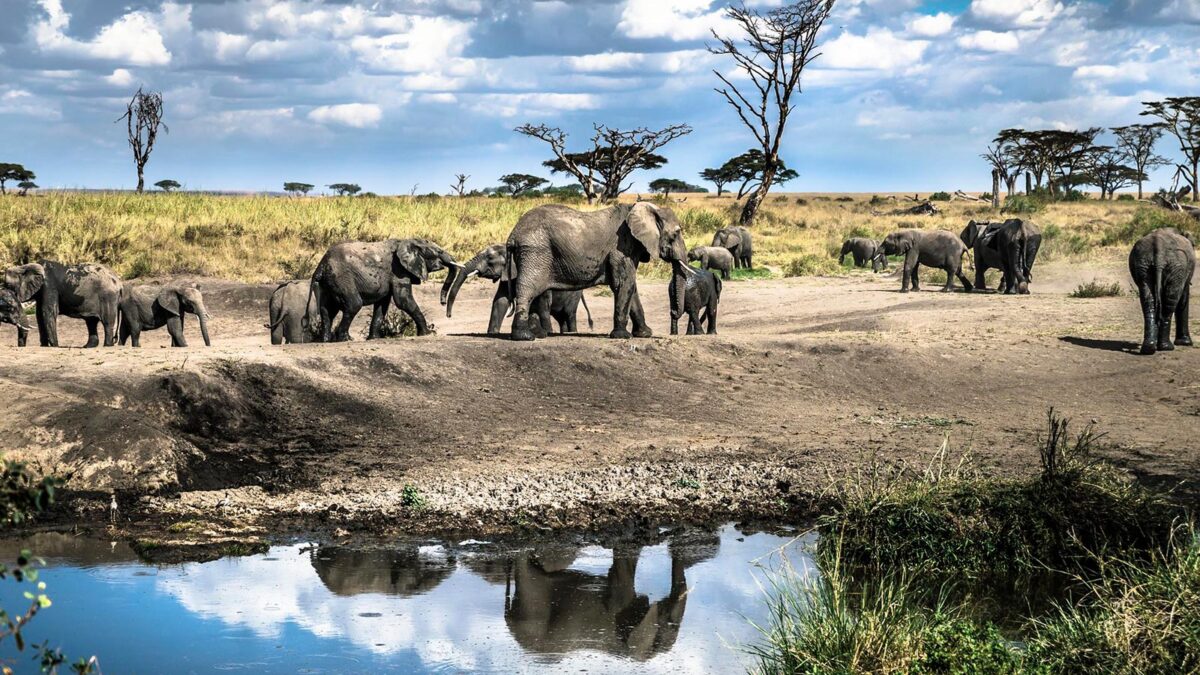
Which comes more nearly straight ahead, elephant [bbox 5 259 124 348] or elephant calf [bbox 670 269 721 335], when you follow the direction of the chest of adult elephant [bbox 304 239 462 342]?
the elephant calf

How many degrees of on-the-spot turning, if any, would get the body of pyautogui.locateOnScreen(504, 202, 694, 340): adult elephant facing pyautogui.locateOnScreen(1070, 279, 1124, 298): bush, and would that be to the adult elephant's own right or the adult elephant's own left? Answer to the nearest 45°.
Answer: approximately 45° to the adult elephant's own left

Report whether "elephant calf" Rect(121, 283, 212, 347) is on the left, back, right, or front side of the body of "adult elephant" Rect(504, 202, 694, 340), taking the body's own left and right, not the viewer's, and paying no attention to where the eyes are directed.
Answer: back

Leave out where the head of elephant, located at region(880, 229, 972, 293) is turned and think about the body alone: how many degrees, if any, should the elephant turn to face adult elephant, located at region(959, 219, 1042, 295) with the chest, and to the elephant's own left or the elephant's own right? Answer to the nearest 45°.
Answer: approximately 135° to the elephant's own left

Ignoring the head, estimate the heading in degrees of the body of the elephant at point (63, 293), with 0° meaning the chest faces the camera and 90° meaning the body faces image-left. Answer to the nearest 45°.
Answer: approximately 90°

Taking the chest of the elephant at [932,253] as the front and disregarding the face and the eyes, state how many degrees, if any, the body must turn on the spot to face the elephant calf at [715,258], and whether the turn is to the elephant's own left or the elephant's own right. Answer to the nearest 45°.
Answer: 0° — it already faces it

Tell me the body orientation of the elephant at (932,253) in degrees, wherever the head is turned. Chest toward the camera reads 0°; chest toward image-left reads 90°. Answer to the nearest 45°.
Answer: approximately 90°

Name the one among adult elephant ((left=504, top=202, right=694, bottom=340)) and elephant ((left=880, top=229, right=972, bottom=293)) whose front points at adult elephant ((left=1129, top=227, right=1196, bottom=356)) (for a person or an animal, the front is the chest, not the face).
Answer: adult elephant ((left=504, top=202, right=694, bottom=340))

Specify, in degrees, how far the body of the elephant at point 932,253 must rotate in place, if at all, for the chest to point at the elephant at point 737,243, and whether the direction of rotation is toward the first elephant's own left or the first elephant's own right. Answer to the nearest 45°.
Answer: approximately 45° to the first elephant's own right

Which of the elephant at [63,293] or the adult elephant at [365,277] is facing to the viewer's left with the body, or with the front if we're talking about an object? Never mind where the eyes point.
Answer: the elephant

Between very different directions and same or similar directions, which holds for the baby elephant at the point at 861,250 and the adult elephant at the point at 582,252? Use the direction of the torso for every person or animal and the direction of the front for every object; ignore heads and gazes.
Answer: very different directions

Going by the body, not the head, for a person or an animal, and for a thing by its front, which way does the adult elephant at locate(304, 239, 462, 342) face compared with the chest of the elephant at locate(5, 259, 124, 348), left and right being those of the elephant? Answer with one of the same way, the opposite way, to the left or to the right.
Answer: the opposite way

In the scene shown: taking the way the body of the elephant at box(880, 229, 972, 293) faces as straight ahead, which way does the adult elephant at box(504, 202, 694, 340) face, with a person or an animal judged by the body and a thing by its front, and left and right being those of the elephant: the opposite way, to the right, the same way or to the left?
the opposite way
